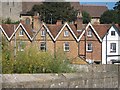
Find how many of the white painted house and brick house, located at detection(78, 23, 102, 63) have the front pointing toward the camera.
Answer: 2

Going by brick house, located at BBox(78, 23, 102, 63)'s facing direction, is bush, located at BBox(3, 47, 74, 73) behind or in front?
in front

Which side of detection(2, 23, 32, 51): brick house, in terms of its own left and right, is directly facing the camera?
front

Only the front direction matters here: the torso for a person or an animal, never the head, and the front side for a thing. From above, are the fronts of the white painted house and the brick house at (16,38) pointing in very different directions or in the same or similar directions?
same or similar directions

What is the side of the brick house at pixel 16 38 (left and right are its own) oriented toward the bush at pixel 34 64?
front

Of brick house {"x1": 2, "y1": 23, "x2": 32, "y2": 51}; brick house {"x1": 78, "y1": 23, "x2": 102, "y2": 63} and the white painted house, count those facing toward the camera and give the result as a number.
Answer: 3

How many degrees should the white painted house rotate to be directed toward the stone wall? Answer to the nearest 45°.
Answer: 0° — it already faces it

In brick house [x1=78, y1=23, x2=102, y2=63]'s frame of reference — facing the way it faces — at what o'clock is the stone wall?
The stone wall is roughly at 12 o'clock from the brick house.

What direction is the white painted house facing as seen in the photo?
toward the camera

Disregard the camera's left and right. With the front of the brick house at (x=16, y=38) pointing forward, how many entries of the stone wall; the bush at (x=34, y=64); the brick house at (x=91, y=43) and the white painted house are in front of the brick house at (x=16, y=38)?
2

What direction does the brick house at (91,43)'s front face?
toward the camera

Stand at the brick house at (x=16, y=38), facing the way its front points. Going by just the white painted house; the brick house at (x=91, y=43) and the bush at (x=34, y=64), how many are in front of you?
1

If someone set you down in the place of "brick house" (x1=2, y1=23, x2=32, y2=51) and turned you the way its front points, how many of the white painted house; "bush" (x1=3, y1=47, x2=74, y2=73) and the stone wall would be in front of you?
2

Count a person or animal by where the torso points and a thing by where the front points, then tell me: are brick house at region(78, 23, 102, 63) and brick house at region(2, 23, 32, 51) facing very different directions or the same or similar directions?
same or similar directions
